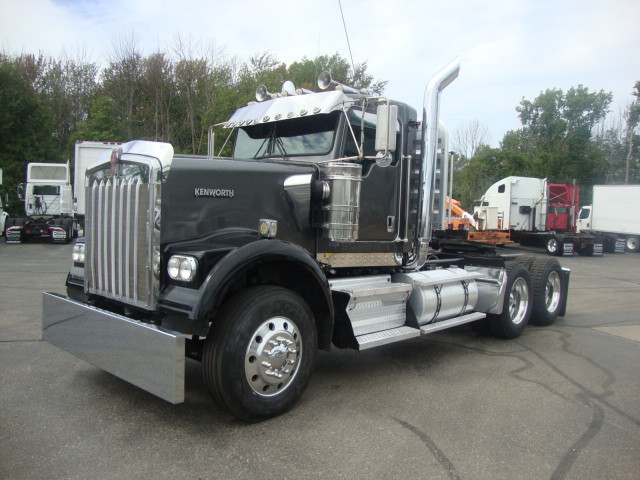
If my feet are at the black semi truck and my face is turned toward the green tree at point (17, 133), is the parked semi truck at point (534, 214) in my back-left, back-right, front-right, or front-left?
front-right

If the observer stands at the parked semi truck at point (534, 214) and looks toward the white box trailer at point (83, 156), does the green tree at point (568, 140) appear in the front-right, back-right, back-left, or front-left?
back-right

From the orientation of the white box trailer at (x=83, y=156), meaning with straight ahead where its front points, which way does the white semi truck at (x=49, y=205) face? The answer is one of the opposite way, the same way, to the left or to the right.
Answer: the same way

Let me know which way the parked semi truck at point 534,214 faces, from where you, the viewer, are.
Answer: facing away from the viewer and to the left of the viewer

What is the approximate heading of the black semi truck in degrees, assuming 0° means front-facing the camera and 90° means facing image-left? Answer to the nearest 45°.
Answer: approximately 45°
